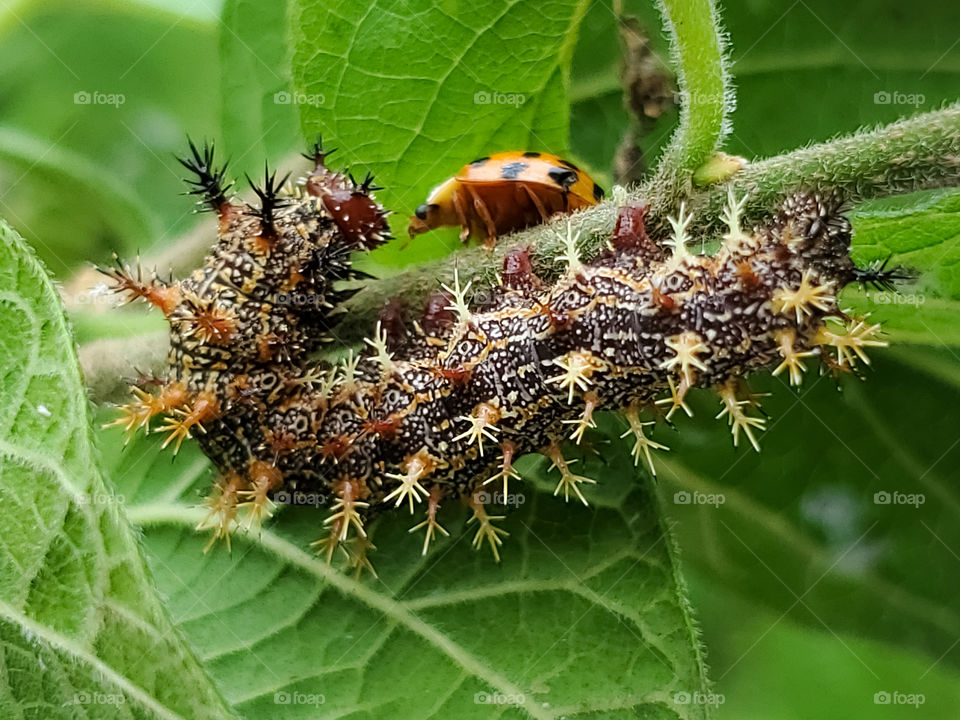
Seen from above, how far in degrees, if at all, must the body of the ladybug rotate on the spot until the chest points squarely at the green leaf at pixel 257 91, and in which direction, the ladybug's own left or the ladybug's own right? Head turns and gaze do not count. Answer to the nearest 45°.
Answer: approximately 45° to the ladybug's own right

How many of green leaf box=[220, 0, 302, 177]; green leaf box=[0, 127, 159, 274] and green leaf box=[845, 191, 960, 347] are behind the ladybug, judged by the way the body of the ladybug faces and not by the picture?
1

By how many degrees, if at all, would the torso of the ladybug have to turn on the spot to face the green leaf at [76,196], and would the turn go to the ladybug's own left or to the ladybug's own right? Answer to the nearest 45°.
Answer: approximately 45° to the ladybug's own right

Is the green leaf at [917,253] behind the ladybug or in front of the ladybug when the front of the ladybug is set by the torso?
behind

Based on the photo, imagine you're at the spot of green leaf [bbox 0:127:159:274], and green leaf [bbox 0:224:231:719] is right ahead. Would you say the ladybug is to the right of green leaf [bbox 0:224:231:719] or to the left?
left

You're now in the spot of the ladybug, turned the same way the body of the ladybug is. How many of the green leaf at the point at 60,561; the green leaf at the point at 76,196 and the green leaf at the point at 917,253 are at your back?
1

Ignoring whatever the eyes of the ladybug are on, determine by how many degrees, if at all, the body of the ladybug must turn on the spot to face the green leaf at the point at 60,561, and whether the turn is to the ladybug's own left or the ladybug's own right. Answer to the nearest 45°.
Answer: approximately 45° to the ladybug's own left

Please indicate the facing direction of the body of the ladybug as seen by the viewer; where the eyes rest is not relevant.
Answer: to the viewer's left
